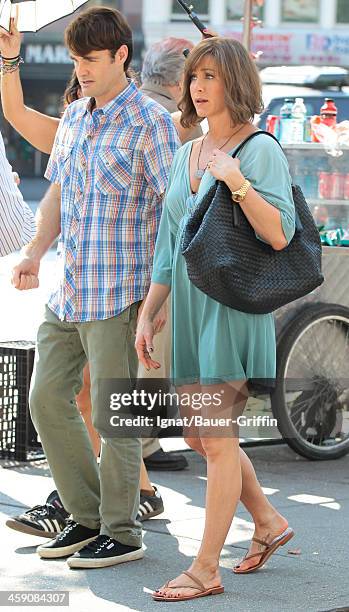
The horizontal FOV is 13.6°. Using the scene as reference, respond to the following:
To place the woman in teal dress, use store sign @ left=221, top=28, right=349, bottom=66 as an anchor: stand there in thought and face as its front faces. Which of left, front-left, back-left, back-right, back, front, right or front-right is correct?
front

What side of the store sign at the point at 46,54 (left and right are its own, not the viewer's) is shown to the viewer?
front

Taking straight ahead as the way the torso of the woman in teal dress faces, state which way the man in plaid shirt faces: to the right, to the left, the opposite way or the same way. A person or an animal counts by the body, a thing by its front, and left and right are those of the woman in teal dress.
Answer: the same way

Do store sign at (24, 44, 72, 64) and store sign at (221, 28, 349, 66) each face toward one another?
no

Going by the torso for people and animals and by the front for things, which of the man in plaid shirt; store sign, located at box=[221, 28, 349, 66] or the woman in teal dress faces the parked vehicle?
the store sign

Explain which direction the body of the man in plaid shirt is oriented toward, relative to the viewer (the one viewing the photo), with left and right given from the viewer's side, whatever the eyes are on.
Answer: facing the viewer and to the left of the viewer

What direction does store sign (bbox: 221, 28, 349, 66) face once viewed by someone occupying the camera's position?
facing the viewer

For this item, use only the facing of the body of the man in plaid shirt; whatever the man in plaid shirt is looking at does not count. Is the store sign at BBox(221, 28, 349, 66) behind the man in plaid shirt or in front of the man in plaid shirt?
behind

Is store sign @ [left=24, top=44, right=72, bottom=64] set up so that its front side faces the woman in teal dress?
yes

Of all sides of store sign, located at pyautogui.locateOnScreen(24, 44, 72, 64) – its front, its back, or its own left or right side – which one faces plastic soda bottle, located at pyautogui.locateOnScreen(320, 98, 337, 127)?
front

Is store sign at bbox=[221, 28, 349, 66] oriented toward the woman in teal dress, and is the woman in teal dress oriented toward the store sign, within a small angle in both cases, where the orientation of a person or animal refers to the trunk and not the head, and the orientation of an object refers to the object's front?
no

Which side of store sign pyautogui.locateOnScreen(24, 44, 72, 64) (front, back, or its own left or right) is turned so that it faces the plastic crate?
front

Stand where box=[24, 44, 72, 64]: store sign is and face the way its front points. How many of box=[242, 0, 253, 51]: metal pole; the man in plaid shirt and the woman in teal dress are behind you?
0

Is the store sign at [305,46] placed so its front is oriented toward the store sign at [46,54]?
no
